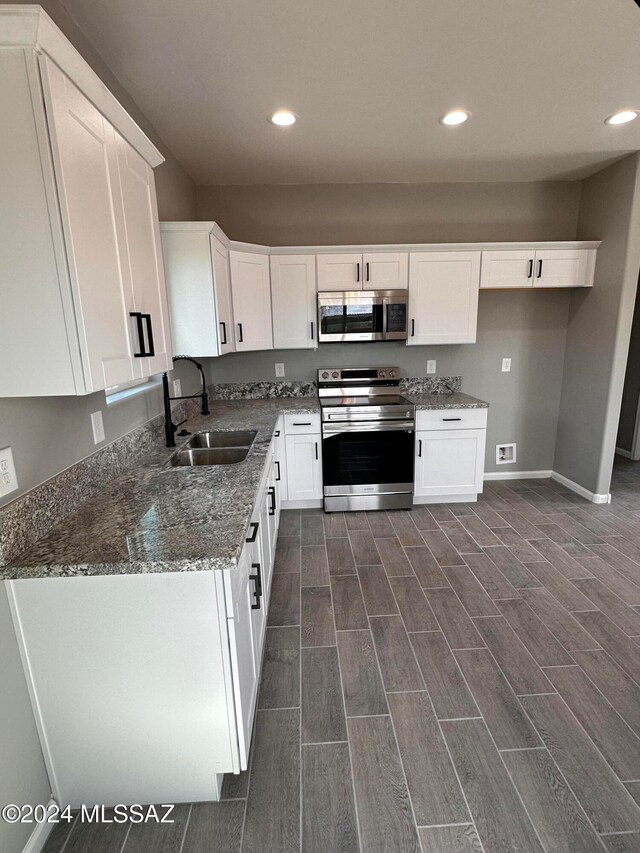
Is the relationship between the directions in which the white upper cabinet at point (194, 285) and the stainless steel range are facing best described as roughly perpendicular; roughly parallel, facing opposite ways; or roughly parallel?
roughly perpendicular

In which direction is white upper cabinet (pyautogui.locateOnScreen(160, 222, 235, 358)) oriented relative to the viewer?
to the viewer's right

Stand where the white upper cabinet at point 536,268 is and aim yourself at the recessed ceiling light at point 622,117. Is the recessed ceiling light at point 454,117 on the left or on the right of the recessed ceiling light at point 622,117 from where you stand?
right

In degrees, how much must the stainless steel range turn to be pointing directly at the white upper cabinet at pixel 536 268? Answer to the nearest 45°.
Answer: approximately 90° to its left

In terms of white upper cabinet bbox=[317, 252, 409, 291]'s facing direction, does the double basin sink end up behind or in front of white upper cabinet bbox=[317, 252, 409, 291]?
in front

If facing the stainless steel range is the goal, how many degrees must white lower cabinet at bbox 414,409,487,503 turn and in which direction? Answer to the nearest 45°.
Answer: approximately 45° to its right

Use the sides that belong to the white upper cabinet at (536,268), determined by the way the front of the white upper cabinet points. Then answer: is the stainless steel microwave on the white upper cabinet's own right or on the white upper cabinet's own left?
on the white upper cabinet's own right

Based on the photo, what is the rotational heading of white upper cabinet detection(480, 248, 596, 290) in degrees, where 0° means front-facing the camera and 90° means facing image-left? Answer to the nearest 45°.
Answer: approximately 0°

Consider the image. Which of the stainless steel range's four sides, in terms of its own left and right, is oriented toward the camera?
front

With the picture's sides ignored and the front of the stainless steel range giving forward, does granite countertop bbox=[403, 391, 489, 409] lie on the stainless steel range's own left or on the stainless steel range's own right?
on the stainless steel range's own left

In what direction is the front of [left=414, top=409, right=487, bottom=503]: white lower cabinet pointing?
toward the camera

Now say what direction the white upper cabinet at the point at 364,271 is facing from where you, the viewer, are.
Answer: facing the viewer
